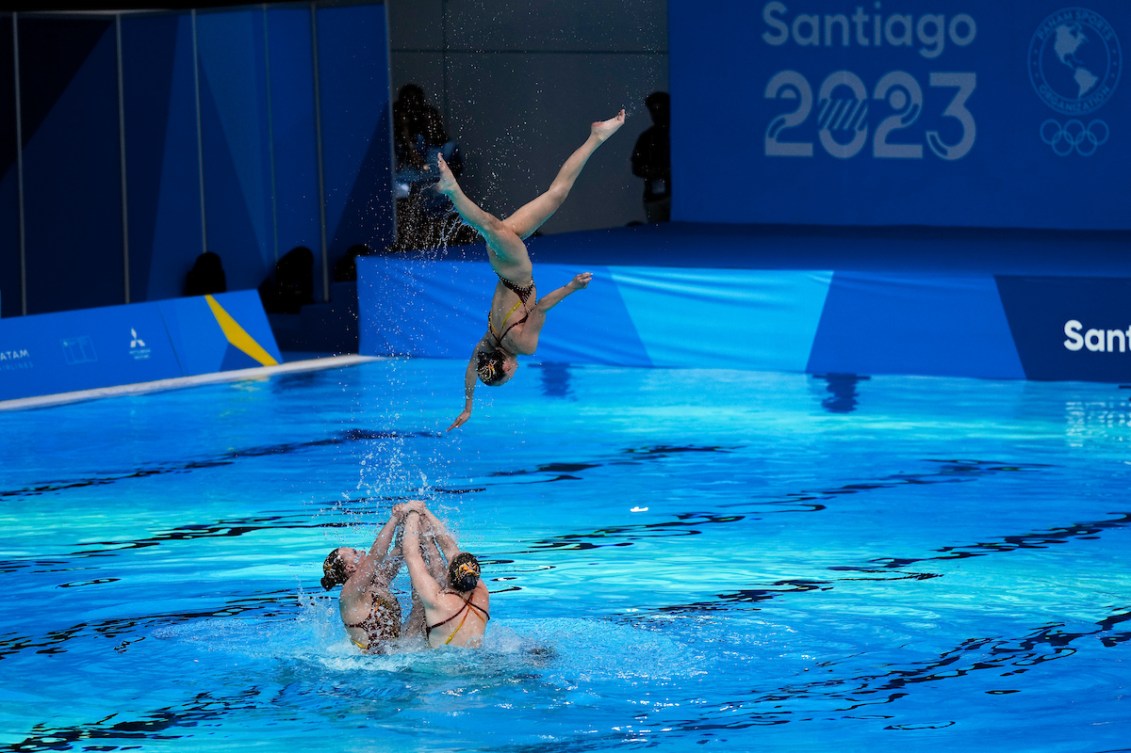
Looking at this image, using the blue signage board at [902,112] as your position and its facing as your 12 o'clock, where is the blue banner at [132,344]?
The blue banner is roughly at 2 o'clock from the blue signage board.

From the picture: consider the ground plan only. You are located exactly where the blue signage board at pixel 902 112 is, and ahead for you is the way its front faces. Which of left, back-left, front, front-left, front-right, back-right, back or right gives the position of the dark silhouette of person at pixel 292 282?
right

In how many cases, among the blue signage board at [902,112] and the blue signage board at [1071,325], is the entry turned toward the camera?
2

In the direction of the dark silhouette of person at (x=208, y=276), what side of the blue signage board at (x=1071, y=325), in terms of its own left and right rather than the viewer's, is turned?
right

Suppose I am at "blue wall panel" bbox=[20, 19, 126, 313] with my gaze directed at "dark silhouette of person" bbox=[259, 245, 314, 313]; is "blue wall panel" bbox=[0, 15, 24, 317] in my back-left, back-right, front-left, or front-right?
back-right

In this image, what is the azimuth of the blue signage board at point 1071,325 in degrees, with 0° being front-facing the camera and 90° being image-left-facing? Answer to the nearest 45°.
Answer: approximately 0°

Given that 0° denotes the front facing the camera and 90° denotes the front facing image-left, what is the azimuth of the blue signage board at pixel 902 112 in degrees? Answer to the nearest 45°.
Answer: approximately 0°

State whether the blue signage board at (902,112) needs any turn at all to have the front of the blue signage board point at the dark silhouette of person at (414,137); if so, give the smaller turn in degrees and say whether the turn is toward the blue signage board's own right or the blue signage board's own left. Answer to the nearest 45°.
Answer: approximately 90° to the blue signage board's own right

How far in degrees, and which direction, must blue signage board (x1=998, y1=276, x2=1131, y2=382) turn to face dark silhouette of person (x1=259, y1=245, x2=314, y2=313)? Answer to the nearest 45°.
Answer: approximately 90° to its right

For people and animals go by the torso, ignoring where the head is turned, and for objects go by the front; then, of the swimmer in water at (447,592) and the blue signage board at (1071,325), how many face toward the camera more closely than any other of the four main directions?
1

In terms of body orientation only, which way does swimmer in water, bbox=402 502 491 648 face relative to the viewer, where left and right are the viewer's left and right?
facing away from the viewer and to the left of the viewer

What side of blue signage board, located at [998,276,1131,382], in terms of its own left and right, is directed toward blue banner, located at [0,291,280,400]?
right

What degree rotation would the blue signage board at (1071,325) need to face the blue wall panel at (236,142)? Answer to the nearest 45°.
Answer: approximately 90° to its right
